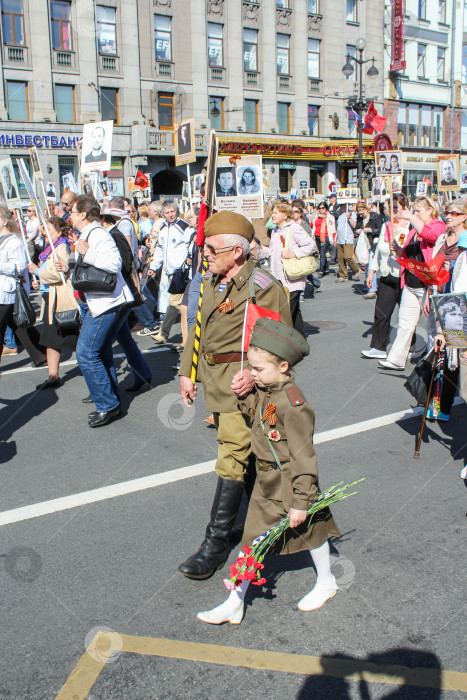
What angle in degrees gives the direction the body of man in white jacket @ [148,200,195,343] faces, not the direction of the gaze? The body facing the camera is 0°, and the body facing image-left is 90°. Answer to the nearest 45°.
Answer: approximately 45°

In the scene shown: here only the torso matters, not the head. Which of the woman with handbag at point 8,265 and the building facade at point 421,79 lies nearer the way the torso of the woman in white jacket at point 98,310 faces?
the woman with handbag

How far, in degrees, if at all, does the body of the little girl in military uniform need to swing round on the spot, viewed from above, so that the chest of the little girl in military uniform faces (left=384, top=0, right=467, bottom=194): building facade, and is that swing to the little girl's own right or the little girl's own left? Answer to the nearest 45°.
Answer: approximately 135° to the little girl's own right

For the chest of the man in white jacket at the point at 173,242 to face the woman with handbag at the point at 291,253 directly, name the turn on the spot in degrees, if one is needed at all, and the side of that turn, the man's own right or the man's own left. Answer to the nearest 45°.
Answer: approximately 135° to the man's own left

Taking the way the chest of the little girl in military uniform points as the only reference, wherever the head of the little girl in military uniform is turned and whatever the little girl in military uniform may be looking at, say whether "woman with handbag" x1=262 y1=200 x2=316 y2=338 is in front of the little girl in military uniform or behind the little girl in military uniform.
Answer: behind

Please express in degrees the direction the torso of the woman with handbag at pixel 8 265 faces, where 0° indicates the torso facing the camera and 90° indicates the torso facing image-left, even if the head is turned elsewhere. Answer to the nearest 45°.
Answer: approximately 90°
